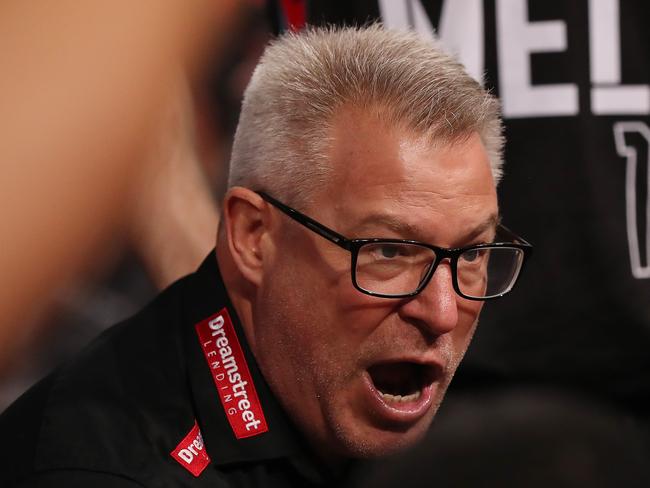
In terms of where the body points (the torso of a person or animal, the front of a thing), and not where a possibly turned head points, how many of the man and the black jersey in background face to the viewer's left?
0

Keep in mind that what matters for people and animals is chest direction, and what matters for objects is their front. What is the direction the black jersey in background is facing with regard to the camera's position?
facing the viewer

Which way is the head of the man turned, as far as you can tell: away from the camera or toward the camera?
toward the camera

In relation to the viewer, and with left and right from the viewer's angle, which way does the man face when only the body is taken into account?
facing the viewer and to the right of the viewer

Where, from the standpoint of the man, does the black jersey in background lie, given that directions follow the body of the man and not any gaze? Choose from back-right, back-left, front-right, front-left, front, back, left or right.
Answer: left

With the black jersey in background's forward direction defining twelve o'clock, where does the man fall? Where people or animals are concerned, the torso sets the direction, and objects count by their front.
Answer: The man is roughly at 1 o'clock from the black jersey in background.
